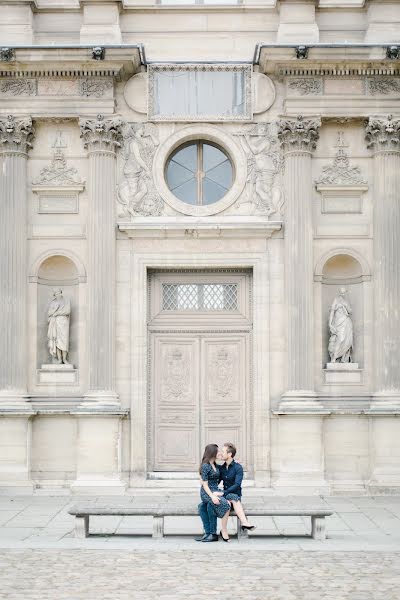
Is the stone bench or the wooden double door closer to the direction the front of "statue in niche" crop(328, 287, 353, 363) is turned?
the stone bench

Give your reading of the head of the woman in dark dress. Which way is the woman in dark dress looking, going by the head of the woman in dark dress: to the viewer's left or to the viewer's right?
to the viewer's right

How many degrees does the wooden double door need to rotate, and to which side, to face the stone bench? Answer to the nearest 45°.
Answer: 0° — it already faces it

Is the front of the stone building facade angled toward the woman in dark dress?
yes

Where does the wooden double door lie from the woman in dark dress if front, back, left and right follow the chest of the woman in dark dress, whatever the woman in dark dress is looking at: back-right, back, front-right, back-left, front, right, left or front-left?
back-left

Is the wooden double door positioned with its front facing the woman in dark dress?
yes

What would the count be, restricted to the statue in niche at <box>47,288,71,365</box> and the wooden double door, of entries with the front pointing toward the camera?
2

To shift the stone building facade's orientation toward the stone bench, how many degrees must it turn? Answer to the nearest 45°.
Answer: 0° — it already faces it

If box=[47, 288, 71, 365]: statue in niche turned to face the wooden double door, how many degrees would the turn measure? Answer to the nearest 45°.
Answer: approximately 90° to its left
